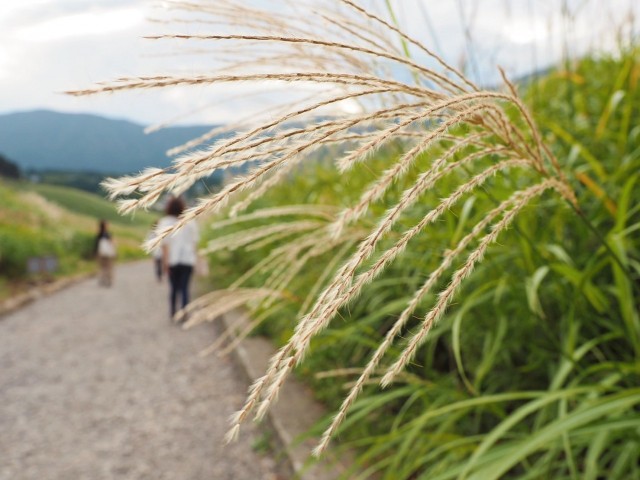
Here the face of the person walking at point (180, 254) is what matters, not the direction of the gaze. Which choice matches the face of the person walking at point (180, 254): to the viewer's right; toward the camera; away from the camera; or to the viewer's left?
away from the camera

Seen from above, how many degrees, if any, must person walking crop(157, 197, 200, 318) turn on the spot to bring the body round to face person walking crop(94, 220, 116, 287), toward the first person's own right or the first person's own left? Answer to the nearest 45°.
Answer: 0° — they already face them

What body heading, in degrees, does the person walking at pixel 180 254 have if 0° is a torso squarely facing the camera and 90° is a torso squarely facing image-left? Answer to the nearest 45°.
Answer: approximately 180°

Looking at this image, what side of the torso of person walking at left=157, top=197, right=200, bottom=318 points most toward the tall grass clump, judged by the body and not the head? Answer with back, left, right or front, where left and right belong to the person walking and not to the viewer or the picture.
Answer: back

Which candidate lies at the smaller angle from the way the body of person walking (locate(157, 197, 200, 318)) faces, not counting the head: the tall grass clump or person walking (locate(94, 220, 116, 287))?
the person walking
